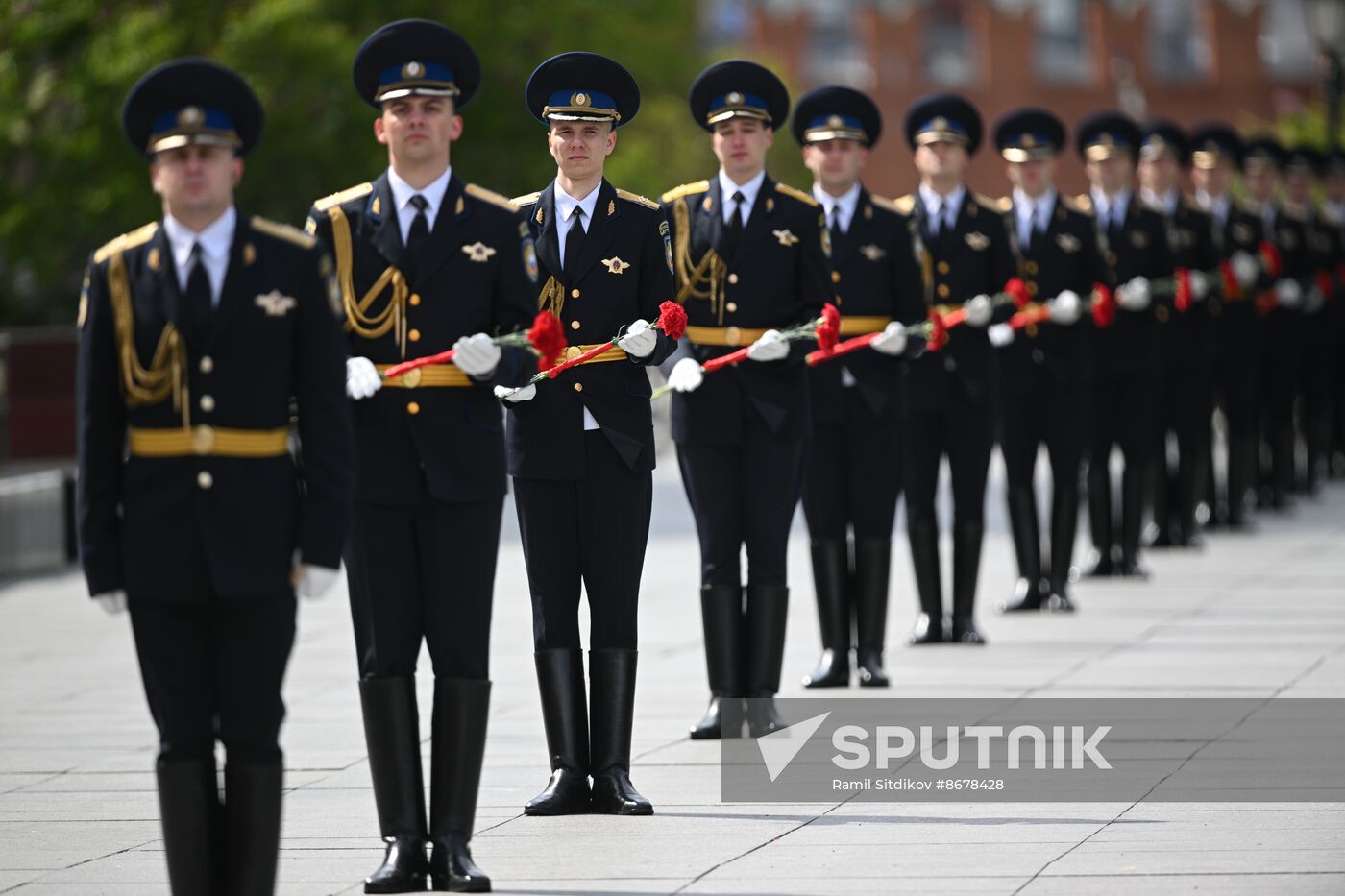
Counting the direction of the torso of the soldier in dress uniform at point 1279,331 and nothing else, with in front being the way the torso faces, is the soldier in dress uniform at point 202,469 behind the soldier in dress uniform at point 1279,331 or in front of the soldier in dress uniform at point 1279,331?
in front

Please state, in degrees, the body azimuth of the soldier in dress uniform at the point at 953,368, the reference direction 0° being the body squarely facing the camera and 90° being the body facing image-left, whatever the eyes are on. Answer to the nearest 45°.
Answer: approximately 0°

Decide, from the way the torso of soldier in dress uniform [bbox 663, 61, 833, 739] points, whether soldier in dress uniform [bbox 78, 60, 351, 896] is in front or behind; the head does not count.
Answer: in front

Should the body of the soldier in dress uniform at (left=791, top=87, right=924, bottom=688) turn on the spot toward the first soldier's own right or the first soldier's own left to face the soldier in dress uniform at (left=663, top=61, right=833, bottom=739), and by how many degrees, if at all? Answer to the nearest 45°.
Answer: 0° — they already face them

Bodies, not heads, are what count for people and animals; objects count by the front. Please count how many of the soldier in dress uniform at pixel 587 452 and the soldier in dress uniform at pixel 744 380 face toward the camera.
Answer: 2

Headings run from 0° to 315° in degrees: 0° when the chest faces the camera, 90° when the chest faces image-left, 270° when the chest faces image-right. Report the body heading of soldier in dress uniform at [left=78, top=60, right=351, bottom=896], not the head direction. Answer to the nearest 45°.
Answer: approximately 0°
